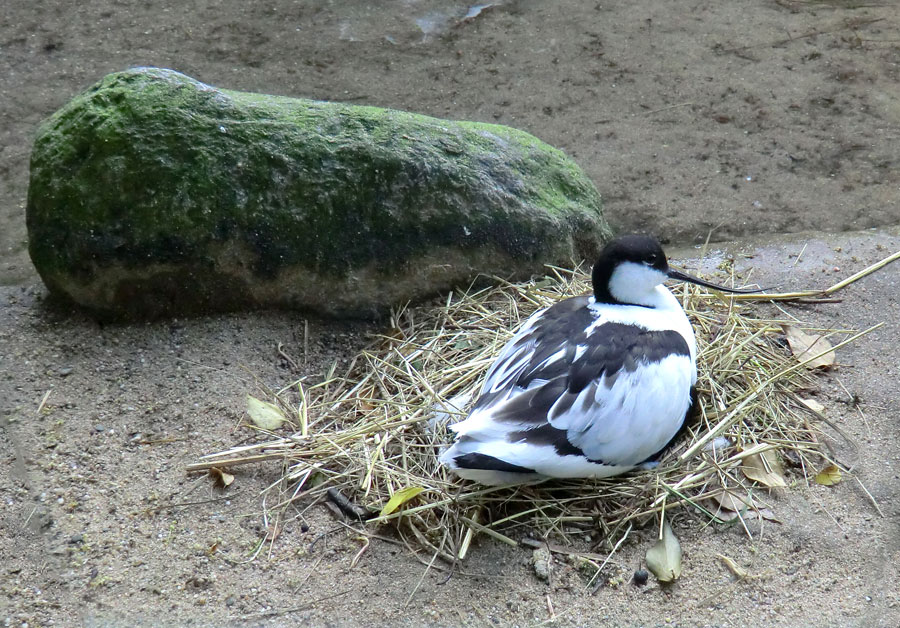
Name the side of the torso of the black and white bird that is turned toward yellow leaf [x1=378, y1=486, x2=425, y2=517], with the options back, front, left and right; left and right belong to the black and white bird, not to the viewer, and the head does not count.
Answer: back

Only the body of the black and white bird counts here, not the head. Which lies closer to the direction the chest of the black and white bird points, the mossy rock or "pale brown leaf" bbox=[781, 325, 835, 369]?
the pale brown leaf

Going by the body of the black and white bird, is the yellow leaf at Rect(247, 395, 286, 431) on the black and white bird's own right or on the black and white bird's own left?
on the black and white bird's own left

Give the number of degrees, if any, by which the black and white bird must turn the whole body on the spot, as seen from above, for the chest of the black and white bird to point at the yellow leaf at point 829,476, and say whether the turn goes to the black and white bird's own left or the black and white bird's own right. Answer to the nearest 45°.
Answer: approximately 45° to the black and white bird's own right

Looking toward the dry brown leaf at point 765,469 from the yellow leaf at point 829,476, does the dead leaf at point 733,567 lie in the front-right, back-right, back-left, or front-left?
front-left

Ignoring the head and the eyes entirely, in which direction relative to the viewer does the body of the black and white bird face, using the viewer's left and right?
facing away from the viewer and to the right of the viewer

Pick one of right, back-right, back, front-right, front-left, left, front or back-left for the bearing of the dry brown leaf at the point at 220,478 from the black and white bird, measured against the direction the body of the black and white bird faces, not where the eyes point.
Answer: back-left

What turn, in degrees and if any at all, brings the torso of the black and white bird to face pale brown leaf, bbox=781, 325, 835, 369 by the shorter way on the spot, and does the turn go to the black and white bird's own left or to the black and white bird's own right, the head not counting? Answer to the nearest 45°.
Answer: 0° — it already faces it

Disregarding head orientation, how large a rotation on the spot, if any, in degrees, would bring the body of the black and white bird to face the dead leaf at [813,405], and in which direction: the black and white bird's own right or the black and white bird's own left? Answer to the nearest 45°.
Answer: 0° — it already faces it

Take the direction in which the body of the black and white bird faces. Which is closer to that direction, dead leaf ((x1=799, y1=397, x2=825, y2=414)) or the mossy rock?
the dead leaf

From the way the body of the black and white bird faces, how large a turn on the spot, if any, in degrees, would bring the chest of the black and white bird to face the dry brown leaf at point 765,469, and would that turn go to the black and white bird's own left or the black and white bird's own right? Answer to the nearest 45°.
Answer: approximately 45° to the black and white bird's own right

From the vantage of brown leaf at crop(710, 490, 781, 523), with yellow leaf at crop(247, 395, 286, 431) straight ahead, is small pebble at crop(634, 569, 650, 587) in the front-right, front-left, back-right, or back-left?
front-left
